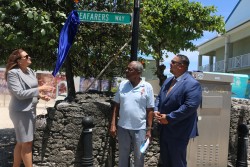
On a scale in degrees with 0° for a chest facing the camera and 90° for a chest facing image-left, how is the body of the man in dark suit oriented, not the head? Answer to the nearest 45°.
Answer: approximately 45°

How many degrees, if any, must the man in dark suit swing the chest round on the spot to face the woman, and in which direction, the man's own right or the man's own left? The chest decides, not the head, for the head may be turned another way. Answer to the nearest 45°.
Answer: approximately 45° to the man's own right

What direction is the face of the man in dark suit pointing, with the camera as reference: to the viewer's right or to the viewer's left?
to the viewer's left

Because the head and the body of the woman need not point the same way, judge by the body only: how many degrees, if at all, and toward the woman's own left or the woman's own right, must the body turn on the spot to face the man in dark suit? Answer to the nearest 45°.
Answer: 0° — they already face them
